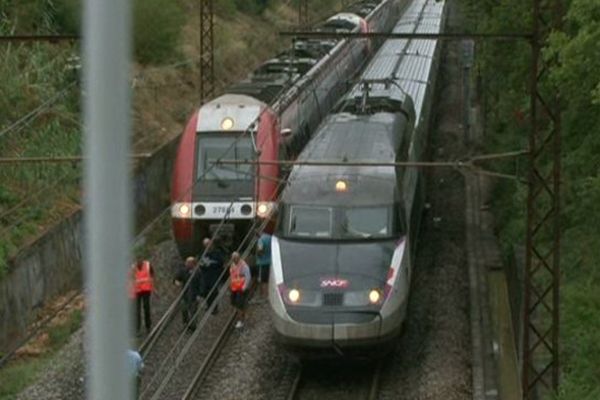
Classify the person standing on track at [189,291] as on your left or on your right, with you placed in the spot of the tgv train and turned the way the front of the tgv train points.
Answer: on your right

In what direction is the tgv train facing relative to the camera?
toward the camera

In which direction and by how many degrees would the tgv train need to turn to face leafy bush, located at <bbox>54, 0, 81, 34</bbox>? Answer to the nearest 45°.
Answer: approximately 135° to its right

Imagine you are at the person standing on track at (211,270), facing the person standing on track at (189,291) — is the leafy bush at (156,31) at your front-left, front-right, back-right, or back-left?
back-right

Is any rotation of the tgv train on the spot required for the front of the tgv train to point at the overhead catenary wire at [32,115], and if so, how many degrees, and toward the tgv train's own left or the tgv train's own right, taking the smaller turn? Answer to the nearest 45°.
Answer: approximately 135° to the tgv train's own right

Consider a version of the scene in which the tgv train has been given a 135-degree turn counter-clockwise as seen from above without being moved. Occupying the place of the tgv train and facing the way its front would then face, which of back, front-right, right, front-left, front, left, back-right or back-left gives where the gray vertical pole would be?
back-right

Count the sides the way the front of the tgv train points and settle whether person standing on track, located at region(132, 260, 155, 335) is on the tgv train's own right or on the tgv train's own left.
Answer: on the tgv train's own right

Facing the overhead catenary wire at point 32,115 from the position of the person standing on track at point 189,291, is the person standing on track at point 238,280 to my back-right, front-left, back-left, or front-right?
back-right
